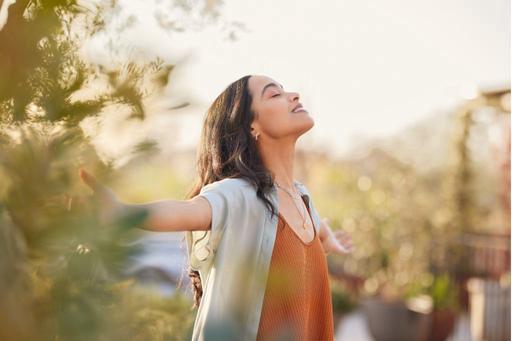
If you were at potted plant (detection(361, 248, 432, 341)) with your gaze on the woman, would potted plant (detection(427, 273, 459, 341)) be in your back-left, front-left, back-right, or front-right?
back-left

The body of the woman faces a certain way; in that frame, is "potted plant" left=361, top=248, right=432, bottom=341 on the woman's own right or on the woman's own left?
on the woman's own left

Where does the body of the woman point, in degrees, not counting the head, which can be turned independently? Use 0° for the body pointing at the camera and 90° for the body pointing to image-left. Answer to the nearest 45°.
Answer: approximately 315°

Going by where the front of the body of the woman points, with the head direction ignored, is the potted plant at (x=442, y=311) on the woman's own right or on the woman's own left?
on the woman's own left
